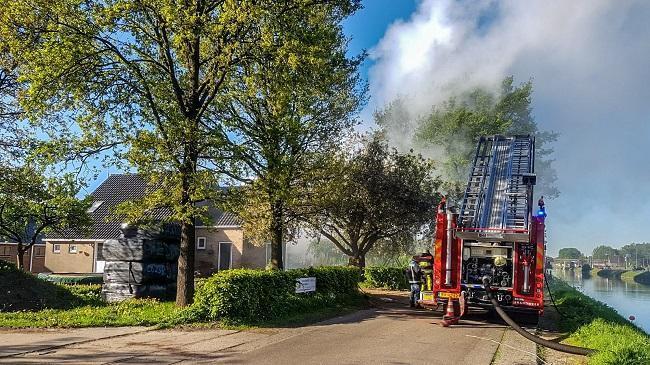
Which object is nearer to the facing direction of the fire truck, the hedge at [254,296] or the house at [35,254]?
the house

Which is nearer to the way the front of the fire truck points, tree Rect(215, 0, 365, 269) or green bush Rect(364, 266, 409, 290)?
the green bush

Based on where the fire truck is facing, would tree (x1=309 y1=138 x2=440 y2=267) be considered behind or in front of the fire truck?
in front

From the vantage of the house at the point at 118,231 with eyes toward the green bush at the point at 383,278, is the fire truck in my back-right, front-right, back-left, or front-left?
front-right

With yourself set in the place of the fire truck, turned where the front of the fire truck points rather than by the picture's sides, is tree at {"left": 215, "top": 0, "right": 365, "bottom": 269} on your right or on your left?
on your left

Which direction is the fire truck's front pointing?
away from the camera

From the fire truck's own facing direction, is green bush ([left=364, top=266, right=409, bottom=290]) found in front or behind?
in front
